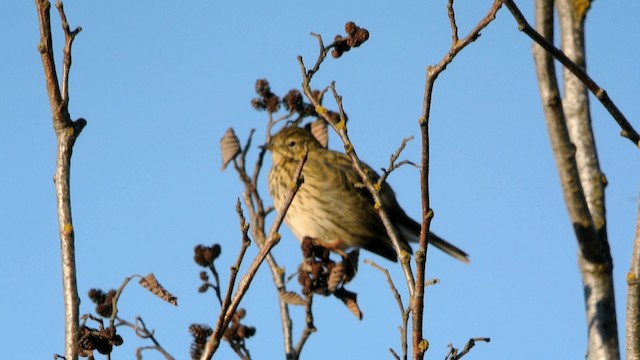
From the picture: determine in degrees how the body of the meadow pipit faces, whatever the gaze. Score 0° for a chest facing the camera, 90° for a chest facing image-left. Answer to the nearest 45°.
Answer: approximately 90°

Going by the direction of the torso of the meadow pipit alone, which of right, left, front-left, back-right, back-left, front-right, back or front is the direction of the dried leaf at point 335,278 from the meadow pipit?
left

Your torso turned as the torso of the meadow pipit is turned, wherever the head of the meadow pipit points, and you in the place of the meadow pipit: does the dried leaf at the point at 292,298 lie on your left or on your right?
on your right
